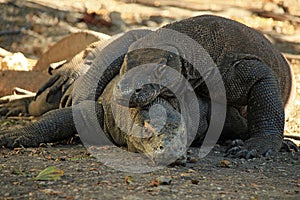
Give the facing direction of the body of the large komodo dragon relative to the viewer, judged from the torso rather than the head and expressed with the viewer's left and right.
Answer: facing the viewer and to the left of the viewer

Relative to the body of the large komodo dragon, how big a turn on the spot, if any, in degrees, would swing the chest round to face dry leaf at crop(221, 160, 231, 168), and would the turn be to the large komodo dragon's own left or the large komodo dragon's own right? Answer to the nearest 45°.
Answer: approximately 45° to the large komodo dragon's own left
